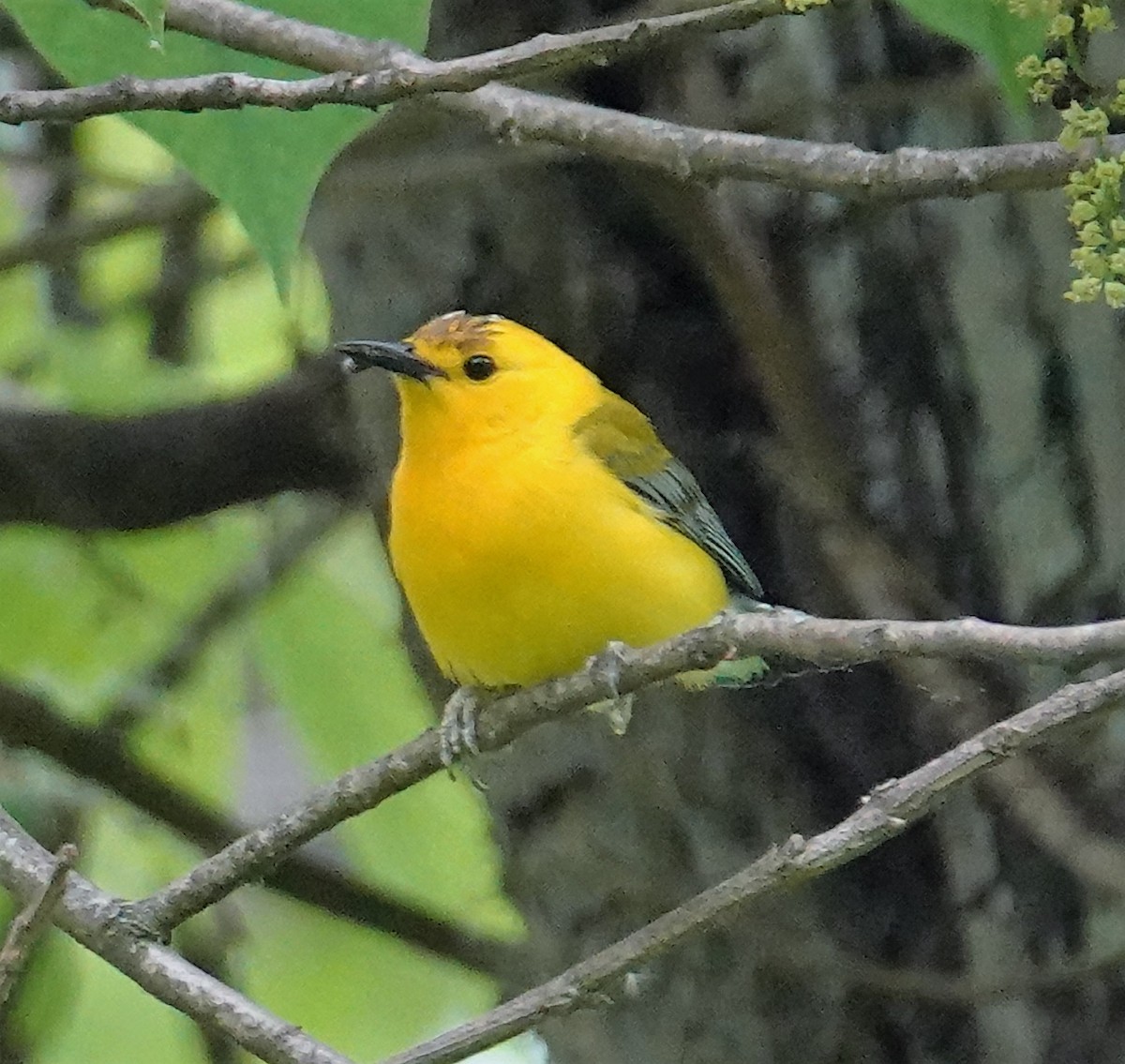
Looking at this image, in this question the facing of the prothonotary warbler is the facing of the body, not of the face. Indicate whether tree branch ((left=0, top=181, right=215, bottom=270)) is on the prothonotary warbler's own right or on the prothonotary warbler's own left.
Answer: on the prothonotary warbler's own right

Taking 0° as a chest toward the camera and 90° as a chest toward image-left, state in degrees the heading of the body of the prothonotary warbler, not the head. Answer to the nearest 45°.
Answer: approximately 45°

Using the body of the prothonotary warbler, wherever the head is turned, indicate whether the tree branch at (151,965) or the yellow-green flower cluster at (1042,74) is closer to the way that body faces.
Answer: the tree branch

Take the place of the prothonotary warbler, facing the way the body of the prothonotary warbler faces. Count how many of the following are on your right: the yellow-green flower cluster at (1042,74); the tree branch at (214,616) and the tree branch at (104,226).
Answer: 2

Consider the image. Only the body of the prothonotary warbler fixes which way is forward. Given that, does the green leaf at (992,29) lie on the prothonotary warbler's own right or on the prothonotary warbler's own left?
on the prothonotary warbler's own left

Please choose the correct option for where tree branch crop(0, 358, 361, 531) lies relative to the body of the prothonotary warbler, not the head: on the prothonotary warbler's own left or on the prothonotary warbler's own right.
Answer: on the prothonotary warbler's own right

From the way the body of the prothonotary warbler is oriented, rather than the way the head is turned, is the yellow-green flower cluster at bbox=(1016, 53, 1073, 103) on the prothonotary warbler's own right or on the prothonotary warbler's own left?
on the prothonotary warbler's own left

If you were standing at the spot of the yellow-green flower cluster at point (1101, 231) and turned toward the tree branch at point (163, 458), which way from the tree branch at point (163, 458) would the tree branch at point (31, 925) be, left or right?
left
